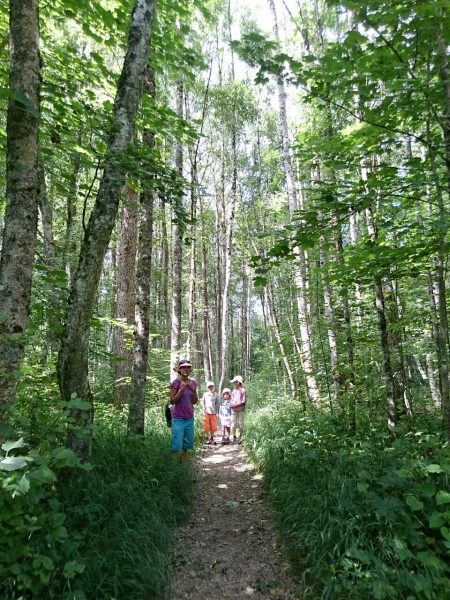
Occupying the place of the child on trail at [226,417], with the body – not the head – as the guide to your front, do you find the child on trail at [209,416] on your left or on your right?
on your right

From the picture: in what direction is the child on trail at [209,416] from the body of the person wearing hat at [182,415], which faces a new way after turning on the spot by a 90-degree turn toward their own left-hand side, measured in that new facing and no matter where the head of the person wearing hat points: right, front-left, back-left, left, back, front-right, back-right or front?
left

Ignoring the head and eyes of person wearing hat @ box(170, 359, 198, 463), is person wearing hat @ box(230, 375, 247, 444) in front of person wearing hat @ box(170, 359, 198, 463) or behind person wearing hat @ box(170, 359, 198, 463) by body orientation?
behind

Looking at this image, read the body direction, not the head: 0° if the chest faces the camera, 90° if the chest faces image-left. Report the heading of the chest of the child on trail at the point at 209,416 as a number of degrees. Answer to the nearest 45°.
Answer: approximately 0°

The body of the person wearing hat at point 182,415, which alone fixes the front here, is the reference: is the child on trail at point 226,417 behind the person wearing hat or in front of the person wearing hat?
behind

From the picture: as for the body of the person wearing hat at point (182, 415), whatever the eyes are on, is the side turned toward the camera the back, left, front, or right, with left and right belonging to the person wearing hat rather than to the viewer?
front

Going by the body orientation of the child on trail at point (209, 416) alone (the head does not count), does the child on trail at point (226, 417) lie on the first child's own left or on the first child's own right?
on the first child's own left

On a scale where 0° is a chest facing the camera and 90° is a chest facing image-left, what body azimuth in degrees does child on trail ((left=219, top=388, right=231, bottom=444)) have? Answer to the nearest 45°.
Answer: approximately 0°

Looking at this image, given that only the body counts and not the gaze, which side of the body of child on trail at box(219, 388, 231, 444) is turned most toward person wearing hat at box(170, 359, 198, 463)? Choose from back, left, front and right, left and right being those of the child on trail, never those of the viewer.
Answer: front

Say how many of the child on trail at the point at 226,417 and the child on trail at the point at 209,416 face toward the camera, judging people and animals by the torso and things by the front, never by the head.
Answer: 2
